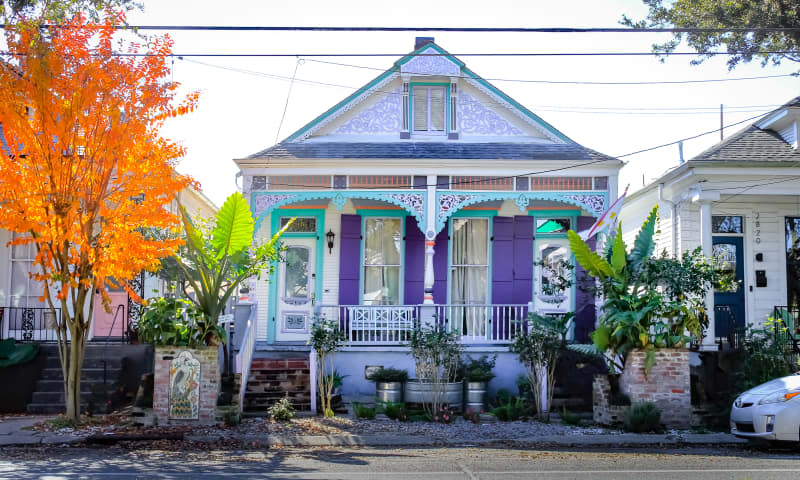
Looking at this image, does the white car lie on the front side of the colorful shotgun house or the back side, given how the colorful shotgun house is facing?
on the front side

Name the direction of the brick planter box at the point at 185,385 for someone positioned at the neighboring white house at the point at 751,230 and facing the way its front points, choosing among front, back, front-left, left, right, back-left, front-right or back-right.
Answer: front-right

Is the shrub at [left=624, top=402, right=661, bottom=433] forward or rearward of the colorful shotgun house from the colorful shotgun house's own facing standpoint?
forward

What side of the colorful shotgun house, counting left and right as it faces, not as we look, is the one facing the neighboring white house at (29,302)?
right

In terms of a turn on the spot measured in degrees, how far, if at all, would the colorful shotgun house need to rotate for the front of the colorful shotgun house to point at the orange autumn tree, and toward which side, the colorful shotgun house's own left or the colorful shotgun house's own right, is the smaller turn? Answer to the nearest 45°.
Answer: approximately 45° to the colorful shotgun house's own right

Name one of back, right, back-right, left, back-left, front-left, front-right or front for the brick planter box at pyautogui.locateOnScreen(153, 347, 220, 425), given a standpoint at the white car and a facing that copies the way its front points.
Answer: front-right

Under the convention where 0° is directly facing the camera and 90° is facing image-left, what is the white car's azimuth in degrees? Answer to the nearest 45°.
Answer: approximately 45°

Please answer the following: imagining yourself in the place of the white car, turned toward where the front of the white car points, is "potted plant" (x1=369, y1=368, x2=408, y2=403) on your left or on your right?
on your right

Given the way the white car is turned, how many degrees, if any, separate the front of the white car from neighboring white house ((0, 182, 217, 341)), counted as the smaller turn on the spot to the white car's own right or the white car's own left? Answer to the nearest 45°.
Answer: approximately 45° to the white car's own right

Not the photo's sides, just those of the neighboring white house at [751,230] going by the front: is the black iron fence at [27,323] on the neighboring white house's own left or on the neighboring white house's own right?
on the neighboring white house's own right

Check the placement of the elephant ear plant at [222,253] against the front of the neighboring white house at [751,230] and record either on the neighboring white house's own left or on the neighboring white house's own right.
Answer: on the neighboring white house's own right

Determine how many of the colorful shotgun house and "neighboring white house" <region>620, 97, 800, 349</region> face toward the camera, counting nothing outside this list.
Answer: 2

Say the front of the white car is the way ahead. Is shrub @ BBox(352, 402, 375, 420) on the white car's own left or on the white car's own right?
on the white car's own right

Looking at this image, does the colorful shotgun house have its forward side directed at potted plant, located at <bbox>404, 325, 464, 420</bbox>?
yes

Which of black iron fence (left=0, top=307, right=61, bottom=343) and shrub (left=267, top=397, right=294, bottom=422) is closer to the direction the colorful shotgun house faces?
the shrub
